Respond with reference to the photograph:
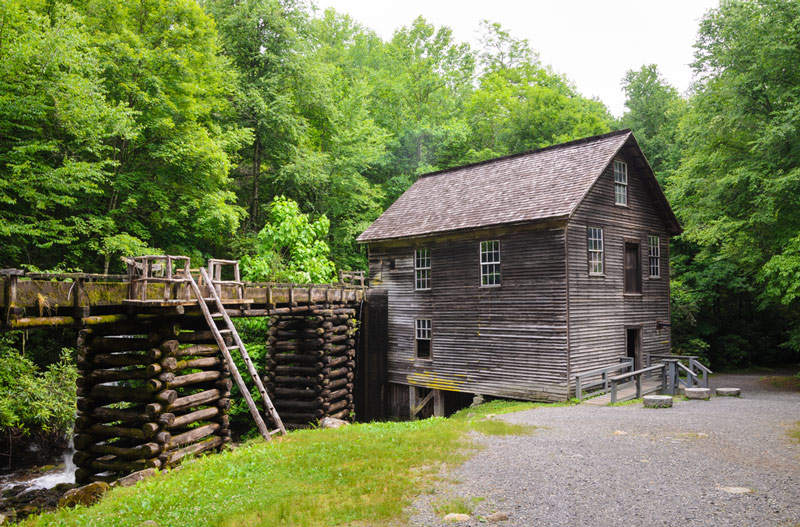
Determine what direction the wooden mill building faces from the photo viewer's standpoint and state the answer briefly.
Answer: facing the viewer and to the right of the viewer

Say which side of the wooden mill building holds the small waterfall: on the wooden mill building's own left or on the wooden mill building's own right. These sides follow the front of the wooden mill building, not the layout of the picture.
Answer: on the wooden mill building's own right

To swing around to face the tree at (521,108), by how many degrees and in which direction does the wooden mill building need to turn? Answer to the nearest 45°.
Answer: approximately 135° to its left

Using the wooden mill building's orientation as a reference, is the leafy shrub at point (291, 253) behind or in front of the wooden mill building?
behind

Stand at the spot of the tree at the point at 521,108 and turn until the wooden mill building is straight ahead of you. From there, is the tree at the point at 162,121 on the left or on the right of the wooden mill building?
right

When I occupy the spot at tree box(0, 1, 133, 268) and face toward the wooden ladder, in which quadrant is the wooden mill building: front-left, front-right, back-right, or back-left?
front-left

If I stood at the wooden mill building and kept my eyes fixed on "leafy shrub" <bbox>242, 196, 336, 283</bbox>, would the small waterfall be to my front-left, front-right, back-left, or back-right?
front-left
